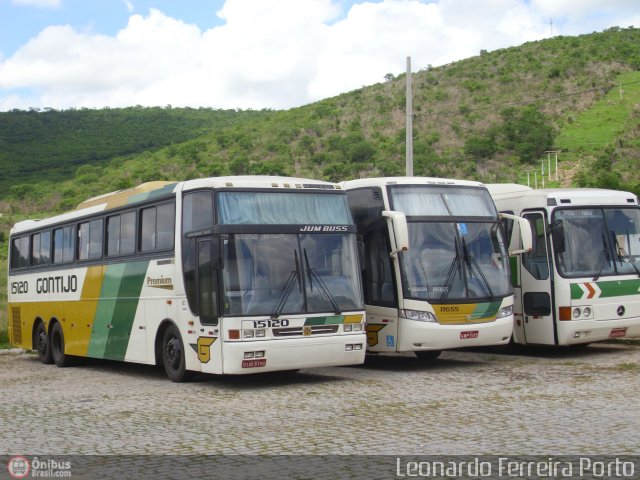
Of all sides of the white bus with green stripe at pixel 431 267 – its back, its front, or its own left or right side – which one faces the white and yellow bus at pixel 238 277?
right

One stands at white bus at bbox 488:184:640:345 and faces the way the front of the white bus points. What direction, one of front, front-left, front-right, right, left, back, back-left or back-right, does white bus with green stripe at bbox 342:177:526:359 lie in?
right

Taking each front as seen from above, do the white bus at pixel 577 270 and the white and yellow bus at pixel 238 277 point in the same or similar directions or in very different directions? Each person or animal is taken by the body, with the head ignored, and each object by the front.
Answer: same or similar directions

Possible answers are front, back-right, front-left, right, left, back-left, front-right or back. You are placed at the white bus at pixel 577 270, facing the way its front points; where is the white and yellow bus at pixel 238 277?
right

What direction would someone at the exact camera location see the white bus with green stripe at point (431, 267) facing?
facing the viewer and to the right of the viewer

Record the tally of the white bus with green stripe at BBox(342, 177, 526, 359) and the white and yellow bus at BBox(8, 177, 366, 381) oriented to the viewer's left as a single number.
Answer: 0

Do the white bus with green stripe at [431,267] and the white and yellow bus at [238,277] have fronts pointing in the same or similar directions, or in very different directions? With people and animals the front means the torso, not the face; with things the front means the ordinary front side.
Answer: same or similar directions

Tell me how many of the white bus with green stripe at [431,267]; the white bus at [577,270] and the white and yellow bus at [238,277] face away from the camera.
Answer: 0

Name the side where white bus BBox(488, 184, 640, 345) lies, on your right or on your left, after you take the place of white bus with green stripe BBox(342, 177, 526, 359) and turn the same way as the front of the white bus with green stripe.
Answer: on your left
